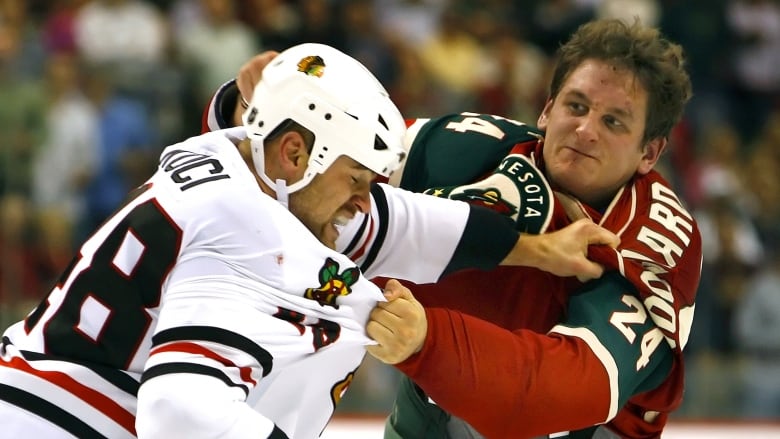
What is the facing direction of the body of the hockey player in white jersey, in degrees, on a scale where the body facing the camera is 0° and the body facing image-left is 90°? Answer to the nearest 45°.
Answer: approximately 270°
